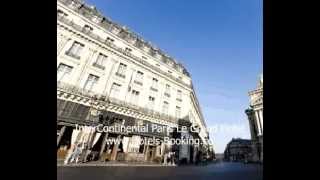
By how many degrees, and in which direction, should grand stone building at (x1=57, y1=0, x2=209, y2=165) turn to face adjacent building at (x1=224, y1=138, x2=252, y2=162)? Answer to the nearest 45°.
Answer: approximately 45° to its left

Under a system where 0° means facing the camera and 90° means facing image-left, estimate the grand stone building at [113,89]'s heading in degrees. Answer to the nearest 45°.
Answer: approximately 315°
